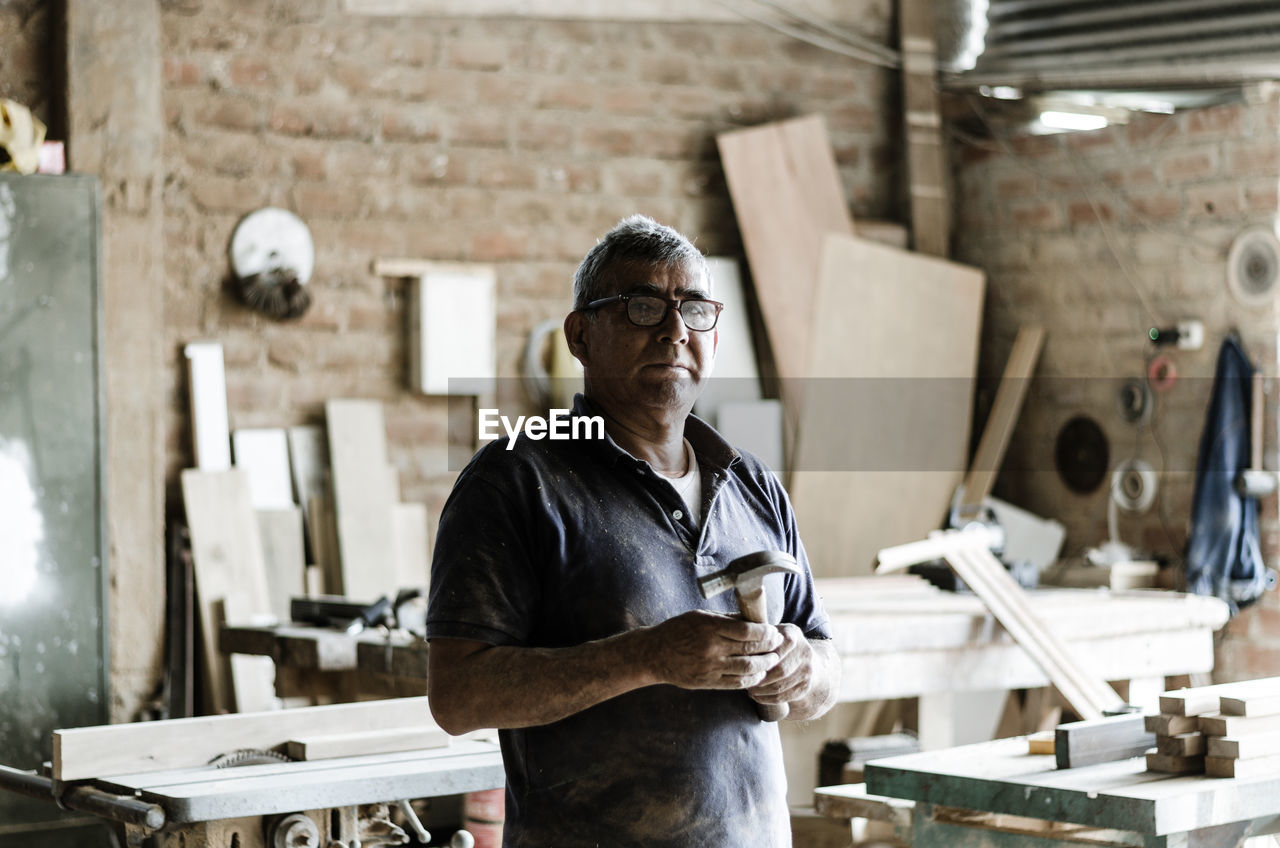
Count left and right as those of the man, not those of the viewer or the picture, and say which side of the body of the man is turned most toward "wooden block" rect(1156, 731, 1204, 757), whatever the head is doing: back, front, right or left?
left

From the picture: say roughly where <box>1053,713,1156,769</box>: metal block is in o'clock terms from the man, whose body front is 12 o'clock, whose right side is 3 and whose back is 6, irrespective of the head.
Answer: The metal block is roughly at 9 o'clock from the man.

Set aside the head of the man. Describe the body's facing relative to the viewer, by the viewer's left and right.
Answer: facing the viewer and to the right of the viewer

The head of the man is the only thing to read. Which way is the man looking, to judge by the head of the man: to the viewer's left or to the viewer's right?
to the viewer's right

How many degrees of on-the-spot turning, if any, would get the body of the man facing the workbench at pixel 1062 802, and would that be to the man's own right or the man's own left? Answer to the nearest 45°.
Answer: approximately 90° to the man's own left

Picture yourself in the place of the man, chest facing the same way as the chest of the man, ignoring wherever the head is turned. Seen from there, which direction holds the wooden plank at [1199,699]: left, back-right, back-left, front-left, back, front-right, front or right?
left

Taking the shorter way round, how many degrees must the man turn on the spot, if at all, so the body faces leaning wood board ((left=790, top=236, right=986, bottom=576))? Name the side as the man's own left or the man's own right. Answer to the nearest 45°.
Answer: approximately 135° to the man's own left

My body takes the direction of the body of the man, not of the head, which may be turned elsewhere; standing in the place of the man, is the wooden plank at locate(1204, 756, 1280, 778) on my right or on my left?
on my left

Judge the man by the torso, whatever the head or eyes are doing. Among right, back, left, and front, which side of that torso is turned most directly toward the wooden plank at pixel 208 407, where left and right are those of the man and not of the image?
back

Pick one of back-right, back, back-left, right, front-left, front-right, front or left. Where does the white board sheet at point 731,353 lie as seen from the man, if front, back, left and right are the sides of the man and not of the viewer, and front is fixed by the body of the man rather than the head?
back-left
